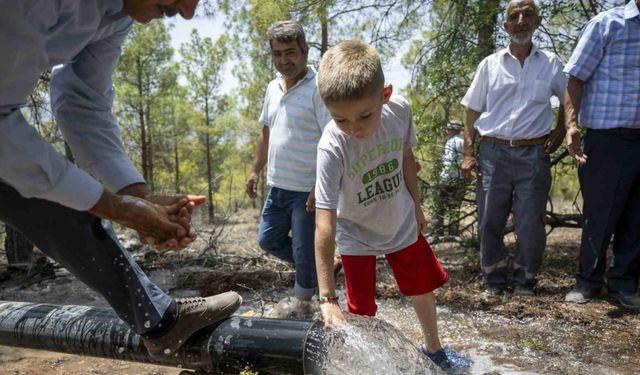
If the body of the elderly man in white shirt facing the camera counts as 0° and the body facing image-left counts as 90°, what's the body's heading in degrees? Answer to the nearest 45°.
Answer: approximately 0°

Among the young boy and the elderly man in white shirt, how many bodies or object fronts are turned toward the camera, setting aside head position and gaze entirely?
2

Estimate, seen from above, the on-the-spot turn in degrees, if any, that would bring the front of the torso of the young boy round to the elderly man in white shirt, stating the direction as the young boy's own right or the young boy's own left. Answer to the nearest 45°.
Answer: approximately 135° to the young boy's own left

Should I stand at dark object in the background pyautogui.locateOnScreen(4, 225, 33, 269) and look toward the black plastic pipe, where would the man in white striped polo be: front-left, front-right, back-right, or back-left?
front-left

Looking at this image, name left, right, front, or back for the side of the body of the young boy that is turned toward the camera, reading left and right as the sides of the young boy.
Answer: front

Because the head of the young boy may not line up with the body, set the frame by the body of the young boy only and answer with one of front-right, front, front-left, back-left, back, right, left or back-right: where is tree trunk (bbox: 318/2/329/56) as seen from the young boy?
back

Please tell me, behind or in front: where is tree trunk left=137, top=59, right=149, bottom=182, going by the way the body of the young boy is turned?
behind

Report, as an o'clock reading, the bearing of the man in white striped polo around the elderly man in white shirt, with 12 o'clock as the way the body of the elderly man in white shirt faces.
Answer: The man in white striped polo is roughly at 2 o'clock from the elderly man in white shirt.

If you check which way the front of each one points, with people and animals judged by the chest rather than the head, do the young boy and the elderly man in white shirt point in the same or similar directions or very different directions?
same or similar directions

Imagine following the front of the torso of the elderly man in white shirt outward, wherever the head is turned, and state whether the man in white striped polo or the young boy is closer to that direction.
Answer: the young boy

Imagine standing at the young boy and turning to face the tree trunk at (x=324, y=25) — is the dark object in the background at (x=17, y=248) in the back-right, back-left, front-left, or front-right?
front-left

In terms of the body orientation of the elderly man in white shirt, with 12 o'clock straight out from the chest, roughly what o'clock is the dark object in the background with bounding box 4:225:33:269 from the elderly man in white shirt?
The dark object in the background is roughly at 3 o'clock from the elderly man in white shirt.

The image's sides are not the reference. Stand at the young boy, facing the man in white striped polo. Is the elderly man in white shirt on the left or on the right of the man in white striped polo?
right

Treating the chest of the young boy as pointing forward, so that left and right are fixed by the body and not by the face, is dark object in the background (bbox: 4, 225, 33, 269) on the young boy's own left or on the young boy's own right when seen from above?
on the young boy's own right

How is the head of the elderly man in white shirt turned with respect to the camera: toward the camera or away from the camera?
toward the camera
